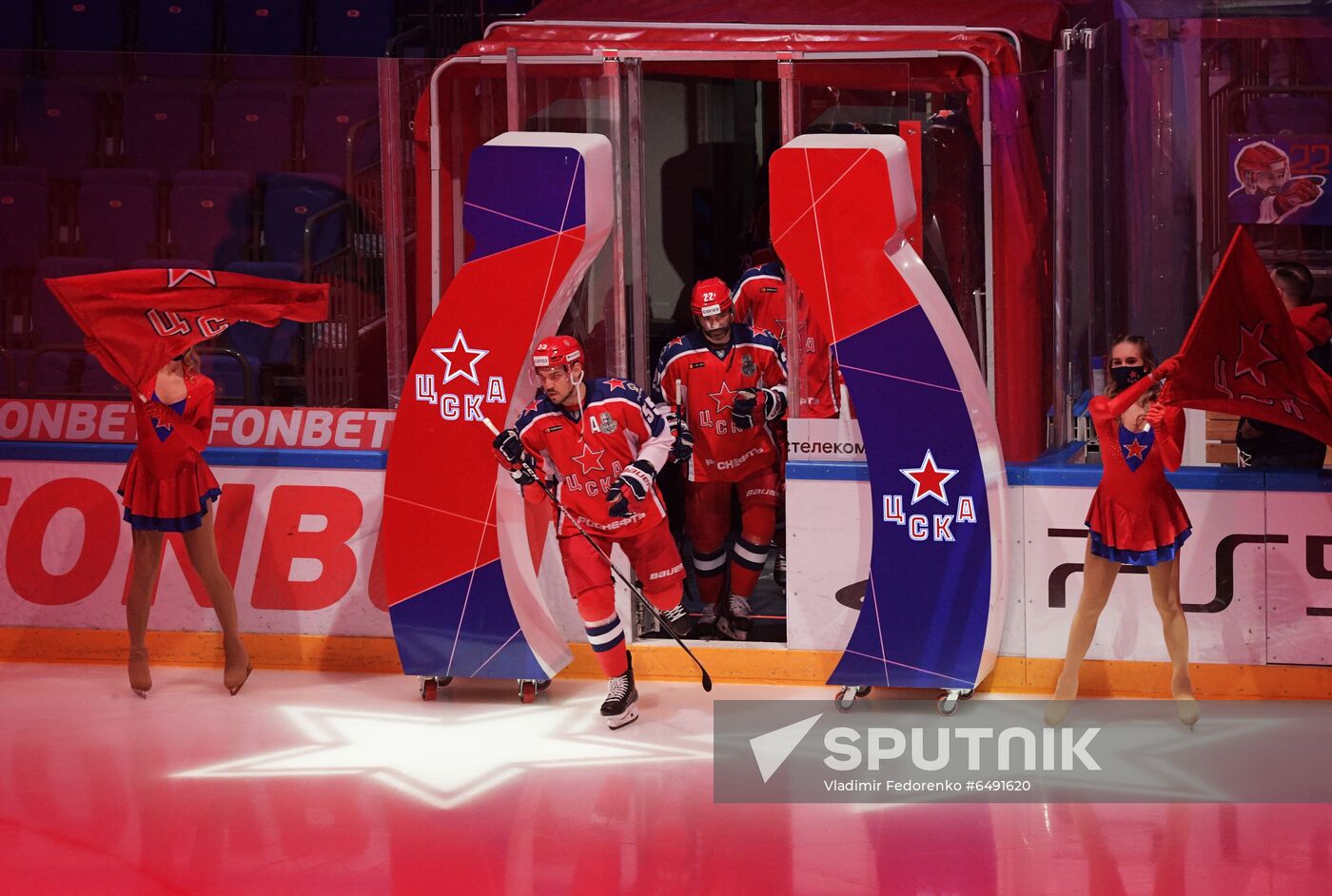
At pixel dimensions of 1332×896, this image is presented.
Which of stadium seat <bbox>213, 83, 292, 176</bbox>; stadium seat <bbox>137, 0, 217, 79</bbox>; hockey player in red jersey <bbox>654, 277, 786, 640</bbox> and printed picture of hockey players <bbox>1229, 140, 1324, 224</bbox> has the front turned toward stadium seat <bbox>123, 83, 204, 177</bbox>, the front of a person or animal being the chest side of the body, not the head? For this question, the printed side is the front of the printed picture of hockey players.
stadium seat <bbox>137, 0, 217, 79</bbox>

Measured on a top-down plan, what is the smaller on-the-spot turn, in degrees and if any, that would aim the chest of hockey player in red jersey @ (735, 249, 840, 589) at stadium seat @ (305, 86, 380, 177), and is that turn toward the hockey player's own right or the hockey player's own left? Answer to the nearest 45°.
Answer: approximately 90° to the hockey player's own right

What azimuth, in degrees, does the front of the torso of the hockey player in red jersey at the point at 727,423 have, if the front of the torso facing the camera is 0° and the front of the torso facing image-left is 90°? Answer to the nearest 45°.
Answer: approximately 0°

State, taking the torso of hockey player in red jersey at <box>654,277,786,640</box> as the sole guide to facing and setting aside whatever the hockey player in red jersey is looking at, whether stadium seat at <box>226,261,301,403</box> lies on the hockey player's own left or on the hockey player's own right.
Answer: on the hockey player's own right

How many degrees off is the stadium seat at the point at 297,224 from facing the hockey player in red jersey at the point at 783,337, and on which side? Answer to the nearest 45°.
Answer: approximately 90° to its left

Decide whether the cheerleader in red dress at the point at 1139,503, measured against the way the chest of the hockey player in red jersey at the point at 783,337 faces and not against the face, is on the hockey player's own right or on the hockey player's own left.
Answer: on the hockey player's own left

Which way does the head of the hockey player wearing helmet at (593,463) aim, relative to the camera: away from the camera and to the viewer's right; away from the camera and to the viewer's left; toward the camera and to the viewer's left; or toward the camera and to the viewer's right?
toward the camera and to the viewer's left
